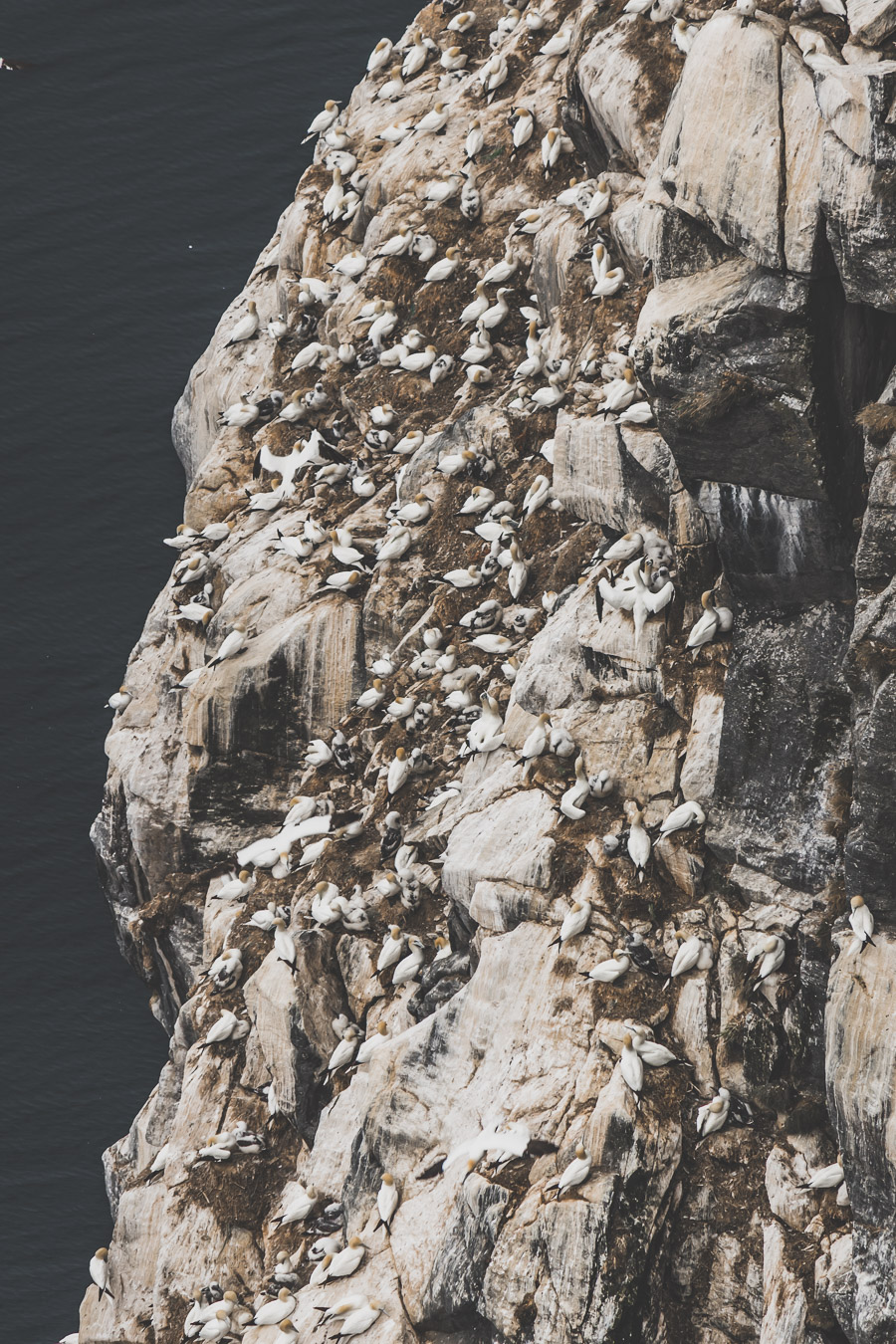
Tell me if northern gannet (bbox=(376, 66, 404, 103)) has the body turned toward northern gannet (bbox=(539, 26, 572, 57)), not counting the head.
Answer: no

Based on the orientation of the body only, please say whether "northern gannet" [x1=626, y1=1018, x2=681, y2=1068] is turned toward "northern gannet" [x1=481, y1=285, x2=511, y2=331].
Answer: no

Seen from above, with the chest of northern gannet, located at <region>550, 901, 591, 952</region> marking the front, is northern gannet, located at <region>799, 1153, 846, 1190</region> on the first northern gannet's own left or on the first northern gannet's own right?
on the first northern gannet's own right

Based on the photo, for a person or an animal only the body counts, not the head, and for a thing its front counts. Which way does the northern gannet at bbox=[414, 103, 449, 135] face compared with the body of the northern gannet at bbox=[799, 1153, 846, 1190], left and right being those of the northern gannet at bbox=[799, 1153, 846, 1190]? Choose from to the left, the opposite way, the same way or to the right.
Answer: the same way

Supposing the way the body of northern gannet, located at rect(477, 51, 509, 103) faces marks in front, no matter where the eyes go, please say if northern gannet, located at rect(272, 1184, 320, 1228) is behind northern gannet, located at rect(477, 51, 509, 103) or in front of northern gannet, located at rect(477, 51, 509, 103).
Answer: behind

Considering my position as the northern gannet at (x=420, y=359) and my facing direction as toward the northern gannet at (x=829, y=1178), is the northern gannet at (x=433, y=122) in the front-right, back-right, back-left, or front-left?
back-left

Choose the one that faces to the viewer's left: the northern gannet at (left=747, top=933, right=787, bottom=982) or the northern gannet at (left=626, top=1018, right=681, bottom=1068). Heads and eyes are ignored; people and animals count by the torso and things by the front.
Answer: the northern gannet at (left=626, top=1018, right=681, bottom=1068)

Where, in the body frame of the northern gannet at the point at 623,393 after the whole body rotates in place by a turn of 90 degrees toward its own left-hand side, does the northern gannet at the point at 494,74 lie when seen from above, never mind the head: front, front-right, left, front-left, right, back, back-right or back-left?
front-right

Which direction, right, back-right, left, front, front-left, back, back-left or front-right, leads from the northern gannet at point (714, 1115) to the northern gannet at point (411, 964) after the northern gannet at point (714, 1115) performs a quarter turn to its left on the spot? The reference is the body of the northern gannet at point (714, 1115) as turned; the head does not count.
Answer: front

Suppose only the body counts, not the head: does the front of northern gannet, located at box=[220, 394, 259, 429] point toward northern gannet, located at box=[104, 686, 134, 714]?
no

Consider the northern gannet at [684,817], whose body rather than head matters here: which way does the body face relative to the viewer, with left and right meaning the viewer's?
facing to the right of the viewer

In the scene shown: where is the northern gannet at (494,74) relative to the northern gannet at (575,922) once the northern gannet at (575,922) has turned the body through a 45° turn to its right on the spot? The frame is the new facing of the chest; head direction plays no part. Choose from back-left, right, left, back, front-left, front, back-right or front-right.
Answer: left

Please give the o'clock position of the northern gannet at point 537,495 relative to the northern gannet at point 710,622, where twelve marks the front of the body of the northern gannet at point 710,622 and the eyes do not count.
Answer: the northern gannet at point 537,495 is roughly at 10 o'clock from the northern gannet at point 710,622.

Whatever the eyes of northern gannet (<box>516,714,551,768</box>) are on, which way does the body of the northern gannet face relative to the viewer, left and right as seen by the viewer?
facing away from the viewer and to the right of the viewer

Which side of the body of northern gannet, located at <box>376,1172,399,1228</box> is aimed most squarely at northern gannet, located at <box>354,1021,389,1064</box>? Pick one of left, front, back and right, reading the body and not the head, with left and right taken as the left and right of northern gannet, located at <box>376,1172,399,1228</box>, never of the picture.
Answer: front
